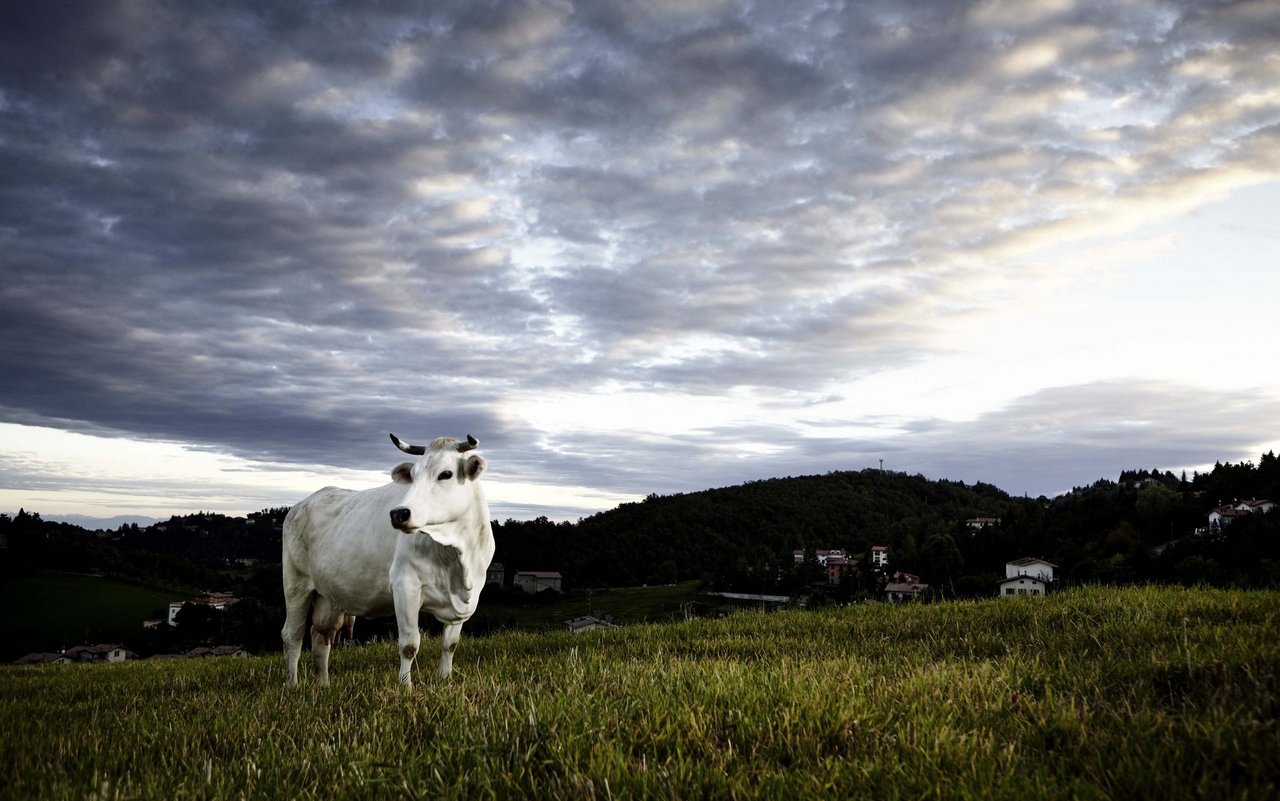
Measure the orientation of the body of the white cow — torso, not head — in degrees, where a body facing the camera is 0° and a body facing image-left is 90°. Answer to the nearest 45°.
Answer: approximately 315°
